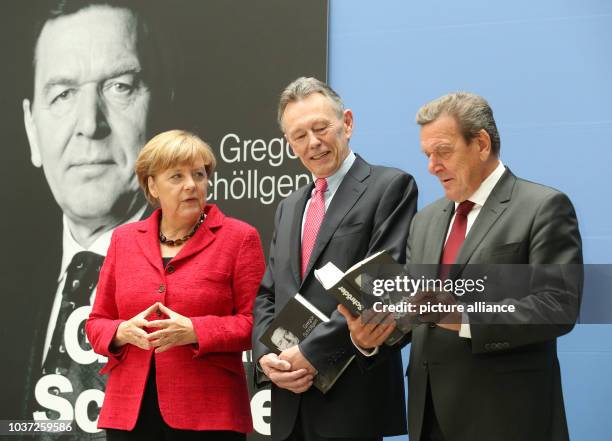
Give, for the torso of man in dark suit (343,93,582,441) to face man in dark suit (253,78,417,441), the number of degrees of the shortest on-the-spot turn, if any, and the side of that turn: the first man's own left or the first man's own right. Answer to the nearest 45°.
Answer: approximately 90° to the first man's own right

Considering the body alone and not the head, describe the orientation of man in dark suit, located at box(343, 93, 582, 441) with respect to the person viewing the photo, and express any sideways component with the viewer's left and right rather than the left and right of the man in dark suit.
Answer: facing the viewer and to the left of the viewer

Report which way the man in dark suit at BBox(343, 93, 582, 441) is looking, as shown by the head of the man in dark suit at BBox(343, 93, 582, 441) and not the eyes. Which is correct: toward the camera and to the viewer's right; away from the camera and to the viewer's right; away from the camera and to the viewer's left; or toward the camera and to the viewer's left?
toward the camera and to the viewer's left

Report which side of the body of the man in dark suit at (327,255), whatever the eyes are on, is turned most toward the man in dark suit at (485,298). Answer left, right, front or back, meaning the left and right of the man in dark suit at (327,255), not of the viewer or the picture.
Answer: left

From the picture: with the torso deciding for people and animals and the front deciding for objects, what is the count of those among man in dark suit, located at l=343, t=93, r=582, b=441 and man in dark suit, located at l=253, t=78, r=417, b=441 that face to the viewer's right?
0
